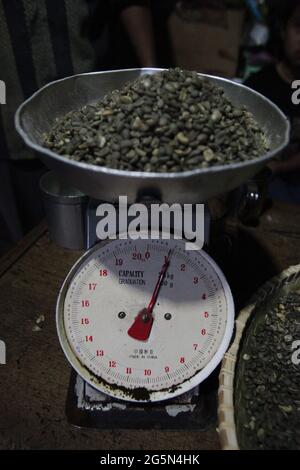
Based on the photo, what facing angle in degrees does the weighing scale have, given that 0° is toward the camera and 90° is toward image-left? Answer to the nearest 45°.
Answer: approximately 0°

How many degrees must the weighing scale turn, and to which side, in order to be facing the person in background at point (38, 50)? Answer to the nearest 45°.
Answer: approximately 180°

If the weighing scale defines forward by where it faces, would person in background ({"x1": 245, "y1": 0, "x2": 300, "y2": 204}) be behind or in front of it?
behind
